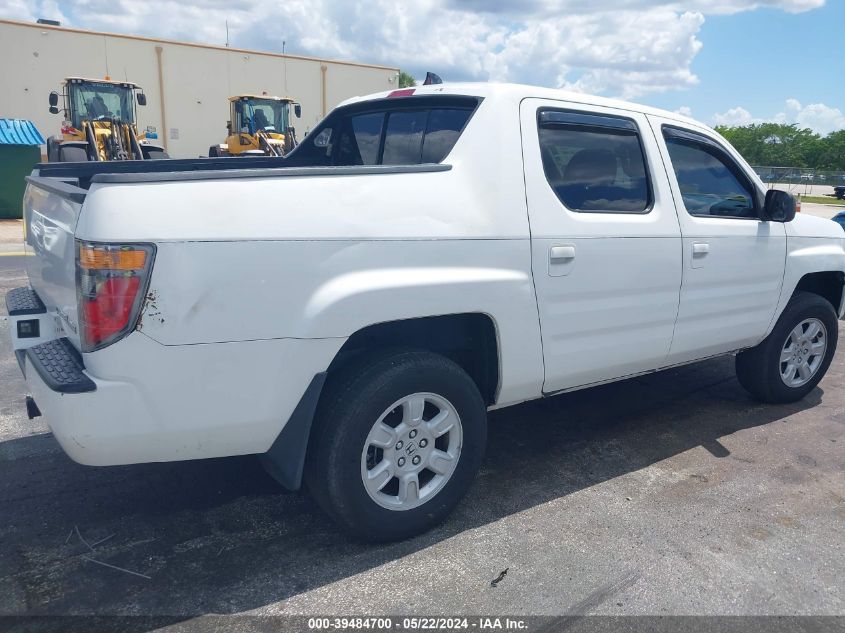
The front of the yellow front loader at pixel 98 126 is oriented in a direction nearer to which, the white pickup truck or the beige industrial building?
the white pickup truck

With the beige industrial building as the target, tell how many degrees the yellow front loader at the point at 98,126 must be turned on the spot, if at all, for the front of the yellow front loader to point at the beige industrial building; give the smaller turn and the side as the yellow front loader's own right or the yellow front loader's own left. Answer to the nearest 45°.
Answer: approximately 180°

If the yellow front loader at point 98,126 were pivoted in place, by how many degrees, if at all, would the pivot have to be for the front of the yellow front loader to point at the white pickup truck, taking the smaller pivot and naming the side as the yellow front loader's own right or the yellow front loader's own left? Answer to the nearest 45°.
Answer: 0° — it already faces it

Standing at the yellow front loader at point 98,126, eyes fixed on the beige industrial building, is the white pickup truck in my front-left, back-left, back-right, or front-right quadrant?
back-right

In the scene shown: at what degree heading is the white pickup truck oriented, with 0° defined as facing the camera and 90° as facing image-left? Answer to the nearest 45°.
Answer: approximately 225°

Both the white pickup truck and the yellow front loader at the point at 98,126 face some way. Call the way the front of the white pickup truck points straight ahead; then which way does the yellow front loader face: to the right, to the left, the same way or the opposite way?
to the right

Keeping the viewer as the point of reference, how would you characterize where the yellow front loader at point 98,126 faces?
facing the viewer

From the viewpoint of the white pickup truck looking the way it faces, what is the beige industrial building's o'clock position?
The beige industrial building is roughly at 10 o'clock from the white pickup truck.

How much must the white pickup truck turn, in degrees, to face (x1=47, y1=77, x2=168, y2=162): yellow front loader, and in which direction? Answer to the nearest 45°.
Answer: approximately 90° to its left

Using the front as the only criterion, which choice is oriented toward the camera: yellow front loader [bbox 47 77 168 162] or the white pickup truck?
the yellow front loader

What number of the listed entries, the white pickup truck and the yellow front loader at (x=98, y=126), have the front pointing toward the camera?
1
